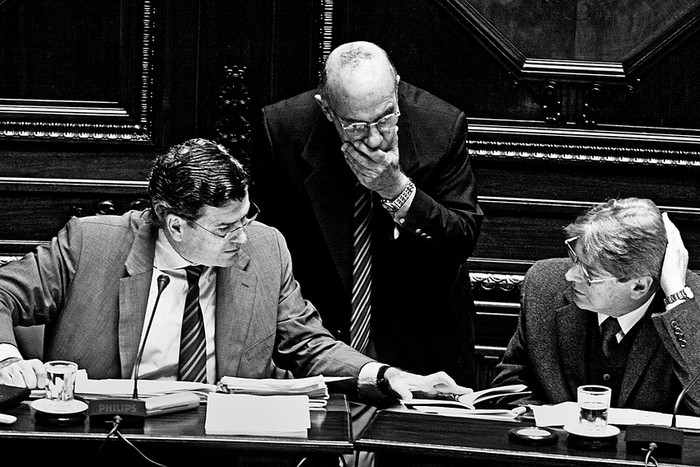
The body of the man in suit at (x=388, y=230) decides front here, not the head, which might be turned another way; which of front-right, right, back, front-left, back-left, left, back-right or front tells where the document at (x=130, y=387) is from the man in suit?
front-right

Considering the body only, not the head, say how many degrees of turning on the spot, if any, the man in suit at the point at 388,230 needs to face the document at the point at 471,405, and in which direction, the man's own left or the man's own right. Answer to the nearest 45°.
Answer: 0° — they already face it

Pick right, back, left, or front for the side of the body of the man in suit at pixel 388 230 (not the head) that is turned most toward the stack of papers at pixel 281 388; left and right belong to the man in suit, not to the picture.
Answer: front

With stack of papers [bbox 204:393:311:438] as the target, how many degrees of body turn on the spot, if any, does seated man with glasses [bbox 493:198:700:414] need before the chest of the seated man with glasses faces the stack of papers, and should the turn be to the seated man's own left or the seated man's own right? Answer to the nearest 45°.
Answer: approximately 45° to the seated man's own right

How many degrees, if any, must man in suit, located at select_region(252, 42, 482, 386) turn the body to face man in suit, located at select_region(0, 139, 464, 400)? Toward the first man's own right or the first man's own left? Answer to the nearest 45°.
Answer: approximately 45° to the first man's own right

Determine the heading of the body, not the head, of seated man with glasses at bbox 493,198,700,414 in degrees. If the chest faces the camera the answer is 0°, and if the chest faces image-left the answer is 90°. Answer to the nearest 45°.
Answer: approximately 0°

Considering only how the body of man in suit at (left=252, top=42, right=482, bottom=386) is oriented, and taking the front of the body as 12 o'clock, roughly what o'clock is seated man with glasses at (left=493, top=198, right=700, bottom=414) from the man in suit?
The seated man with glasses is roughly at 10 o'clock from the man in suit.

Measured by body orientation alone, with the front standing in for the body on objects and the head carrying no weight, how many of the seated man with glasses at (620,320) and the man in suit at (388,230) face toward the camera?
2

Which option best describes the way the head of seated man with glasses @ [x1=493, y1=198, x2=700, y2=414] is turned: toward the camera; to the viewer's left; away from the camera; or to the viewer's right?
to the viewer's left

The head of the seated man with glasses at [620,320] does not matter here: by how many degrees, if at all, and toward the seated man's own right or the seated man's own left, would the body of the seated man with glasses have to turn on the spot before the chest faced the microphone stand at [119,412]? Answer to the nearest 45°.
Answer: approximately 45° to the seated man's own right

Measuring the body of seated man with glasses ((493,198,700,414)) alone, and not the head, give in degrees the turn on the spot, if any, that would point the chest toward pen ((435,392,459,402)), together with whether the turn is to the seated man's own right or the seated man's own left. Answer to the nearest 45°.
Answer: approximately 45° to the seated man's own right

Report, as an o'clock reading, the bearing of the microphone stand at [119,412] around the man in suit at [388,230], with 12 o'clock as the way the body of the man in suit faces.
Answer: The microphone stand is roughly at 1 o'clock from the man in suit.
